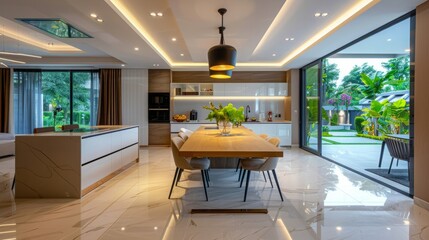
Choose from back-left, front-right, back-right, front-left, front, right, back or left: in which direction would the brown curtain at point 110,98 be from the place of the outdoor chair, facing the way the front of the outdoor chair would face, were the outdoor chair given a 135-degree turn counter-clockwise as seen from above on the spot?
front

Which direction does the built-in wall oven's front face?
toward the camera

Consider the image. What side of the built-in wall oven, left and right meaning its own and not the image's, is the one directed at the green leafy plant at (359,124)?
left

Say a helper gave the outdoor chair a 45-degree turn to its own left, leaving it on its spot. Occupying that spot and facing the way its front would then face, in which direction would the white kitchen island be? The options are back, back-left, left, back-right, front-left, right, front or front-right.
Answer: back-left

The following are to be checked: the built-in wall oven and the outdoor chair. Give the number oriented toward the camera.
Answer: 1

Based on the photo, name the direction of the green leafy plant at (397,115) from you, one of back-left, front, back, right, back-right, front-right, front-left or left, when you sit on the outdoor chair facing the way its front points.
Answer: front-left

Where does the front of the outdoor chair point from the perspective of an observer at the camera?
facing away from the viewer and to the right of the viewer

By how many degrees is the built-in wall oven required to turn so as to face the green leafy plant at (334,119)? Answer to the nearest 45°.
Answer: approximately 90° to its left

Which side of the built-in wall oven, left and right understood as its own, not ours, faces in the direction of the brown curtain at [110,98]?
right
